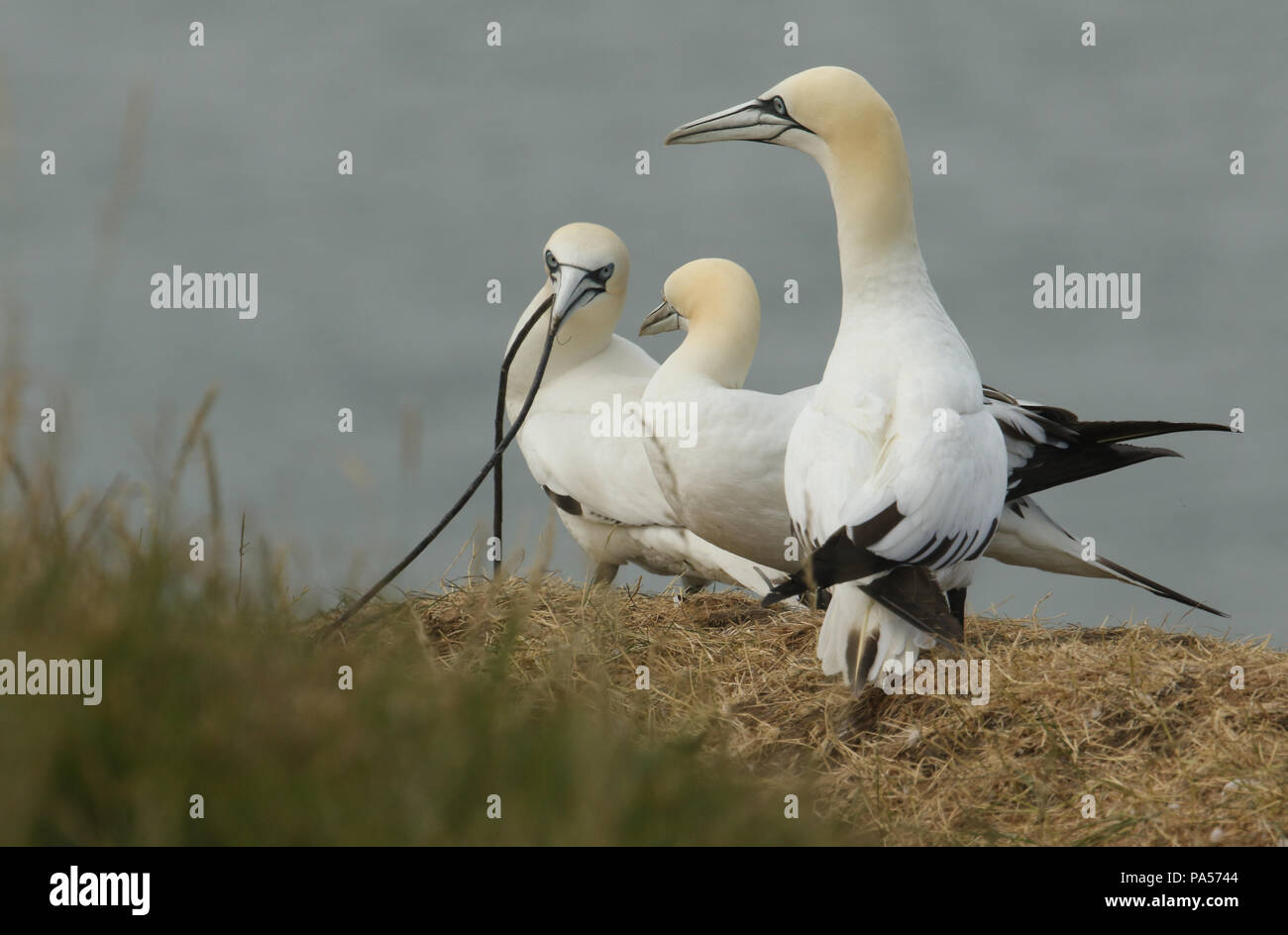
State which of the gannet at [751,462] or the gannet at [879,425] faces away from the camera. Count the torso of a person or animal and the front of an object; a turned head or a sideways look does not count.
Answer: the gannet at [879,425]

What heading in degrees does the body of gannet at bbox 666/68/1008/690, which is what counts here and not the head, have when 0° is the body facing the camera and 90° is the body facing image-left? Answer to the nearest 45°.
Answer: approximately 180°

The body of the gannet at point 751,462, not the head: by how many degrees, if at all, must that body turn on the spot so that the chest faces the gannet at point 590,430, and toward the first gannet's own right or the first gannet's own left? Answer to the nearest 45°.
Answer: approximately 45° to the first gannet's own right

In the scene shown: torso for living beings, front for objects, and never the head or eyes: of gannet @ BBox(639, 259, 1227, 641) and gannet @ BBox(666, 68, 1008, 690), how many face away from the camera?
1

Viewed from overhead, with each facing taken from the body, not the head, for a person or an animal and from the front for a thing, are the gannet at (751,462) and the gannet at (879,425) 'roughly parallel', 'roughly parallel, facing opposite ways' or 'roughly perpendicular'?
roughly perpendicular

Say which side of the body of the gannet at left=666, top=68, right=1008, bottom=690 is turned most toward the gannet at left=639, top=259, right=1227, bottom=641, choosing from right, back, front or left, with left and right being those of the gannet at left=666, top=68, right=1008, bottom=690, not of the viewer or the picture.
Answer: front

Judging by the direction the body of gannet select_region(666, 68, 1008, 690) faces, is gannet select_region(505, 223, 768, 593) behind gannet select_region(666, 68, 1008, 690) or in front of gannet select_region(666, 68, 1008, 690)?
in front

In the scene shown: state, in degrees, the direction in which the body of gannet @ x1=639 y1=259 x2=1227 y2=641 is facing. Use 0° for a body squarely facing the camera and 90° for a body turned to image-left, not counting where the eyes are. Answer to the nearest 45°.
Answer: approximately 90°

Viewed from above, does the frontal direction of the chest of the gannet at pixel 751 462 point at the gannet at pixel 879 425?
no
